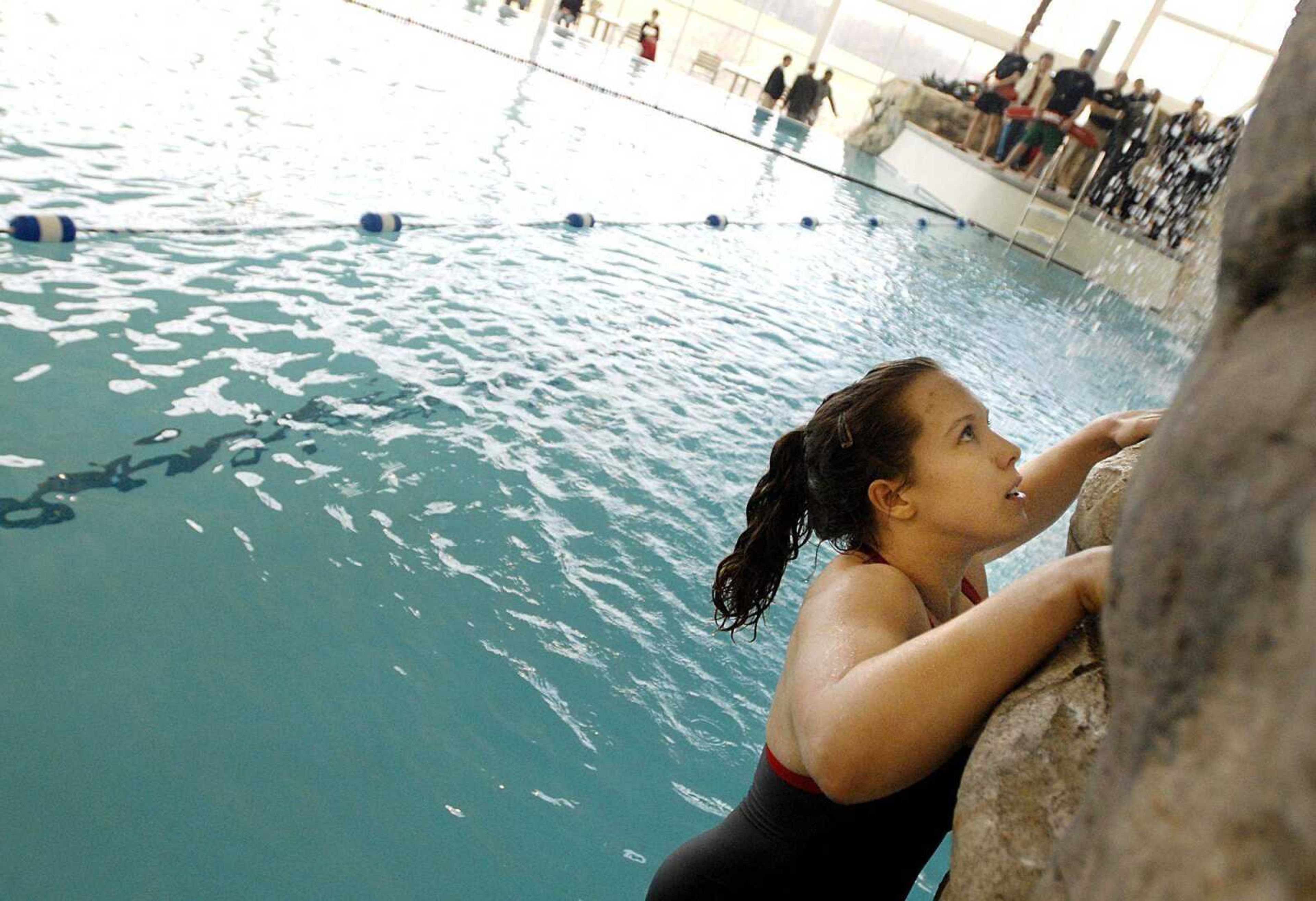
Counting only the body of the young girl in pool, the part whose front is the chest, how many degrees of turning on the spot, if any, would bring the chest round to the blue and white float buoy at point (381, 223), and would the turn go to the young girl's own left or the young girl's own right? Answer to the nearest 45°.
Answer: approximately 135° to the young girl's own left

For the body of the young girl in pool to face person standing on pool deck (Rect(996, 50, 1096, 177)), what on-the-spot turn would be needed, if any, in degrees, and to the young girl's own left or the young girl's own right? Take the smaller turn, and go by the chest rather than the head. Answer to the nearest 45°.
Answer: approximately 90° to the young girl's own left

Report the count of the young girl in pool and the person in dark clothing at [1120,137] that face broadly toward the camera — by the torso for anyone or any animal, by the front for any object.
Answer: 1

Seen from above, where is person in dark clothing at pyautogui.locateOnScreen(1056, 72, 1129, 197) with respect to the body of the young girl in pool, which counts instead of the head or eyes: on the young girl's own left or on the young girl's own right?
on the young girl's own left

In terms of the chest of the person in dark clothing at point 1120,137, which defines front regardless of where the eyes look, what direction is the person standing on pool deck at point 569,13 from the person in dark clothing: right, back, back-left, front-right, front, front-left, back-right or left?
back-right

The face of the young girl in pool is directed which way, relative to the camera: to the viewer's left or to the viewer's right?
to the viewer's right

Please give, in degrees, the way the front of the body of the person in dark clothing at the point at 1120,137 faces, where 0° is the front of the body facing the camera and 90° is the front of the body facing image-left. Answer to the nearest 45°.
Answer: approximately 0°

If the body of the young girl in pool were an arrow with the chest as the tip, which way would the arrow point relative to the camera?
to the viewer's right

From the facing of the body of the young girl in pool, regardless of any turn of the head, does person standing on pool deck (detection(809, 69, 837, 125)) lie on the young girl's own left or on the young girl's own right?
on the young girl's own left

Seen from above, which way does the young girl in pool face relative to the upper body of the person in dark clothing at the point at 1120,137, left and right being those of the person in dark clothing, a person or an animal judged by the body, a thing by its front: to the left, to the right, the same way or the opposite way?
to the left
